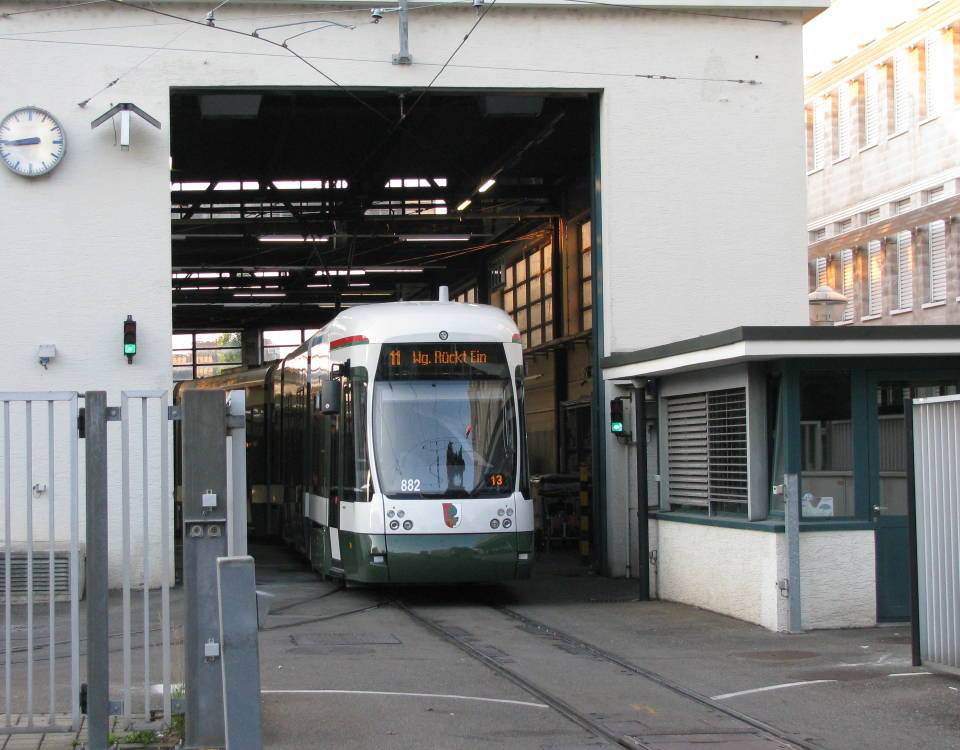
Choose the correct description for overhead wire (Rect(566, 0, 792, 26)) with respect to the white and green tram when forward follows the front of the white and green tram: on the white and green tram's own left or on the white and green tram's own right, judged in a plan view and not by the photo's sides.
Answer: on the white and green tram's own left

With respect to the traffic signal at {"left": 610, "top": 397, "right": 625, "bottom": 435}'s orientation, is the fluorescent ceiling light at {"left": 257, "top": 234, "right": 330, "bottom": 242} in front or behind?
behind

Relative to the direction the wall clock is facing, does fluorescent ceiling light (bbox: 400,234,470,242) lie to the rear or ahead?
to the rear

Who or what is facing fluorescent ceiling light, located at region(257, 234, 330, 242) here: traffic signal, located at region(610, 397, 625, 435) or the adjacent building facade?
the adjacent building facade

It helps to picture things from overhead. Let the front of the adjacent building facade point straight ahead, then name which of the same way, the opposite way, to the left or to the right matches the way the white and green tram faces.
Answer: to the left

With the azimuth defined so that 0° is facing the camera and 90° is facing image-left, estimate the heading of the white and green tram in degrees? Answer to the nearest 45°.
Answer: approximately 315°

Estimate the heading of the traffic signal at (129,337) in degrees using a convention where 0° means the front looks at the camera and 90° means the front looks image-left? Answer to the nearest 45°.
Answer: approximately 0°

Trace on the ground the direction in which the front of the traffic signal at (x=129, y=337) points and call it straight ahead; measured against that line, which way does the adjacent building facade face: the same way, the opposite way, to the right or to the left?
to the right

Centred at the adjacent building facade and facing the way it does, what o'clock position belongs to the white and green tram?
The white and green tram is roughly at 11 o'clock from the adjacent building facade.
